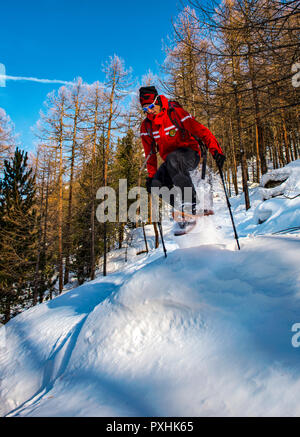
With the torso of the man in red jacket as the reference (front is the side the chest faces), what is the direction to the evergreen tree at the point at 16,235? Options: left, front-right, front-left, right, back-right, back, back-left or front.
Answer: right
